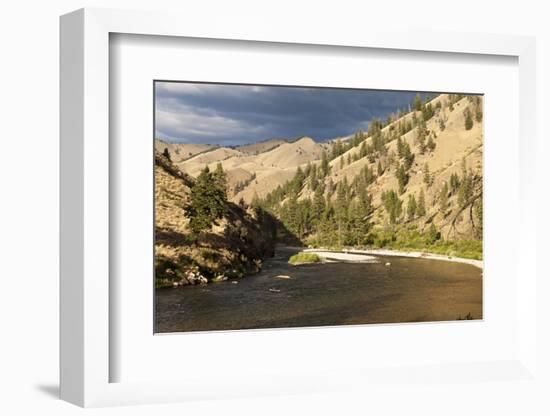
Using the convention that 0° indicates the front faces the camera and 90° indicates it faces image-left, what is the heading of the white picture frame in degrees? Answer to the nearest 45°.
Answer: approximately 315°
